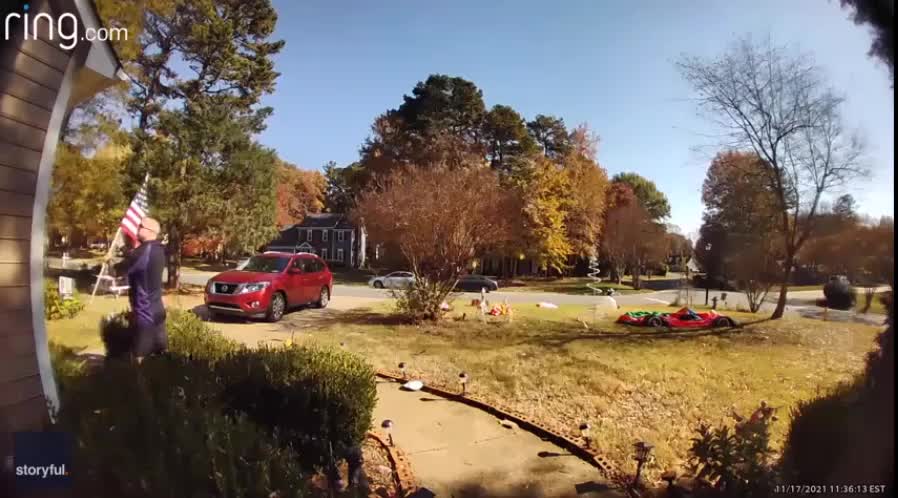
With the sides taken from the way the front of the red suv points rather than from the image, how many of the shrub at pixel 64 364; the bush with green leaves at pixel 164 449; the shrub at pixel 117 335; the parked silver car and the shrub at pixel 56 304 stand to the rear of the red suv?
1

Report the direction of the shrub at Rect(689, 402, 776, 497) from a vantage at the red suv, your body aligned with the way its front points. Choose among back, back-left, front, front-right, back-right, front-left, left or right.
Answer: left

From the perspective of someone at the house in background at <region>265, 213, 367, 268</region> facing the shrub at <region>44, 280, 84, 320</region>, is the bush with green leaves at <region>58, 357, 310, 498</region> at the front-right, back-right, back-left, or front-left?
front-left

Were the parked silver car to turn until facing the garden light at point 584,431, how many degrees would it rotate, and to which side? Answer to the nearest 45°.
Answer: approximately 135° to its left

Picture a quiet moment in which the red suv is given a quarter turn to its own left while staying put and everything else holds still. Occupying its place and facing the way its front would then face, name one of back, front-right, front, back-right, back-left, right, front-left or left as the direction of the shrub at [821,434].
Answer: front

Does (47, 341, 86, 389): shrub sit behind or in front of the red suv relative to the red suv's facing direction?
in front

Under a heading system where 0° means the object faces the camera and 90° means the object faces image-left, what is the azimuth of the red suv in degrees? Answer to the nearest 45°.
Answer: approximately 45°

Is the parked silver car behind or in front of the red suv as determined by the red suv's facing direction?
behind

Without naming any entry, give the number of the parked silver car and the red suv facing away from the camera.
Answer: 0

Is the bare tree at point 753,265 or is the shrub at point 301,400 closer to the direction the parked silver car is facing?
the shrub

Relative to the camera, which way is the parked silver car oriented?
to the viewer's left

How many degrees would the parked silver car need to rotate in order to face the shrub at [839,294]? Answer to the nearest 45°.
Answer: approximately 135° to its left
